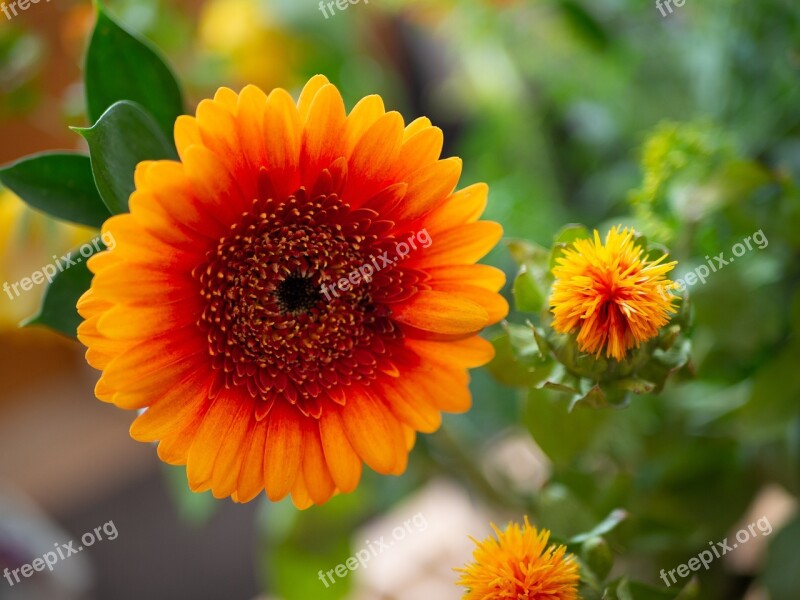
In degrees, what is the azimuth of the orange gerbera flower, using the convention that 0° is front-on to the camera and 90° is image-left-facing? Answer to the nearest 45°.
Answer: approximately 0°
